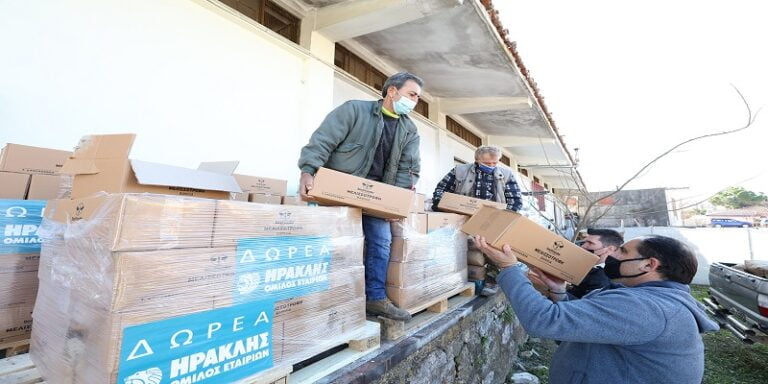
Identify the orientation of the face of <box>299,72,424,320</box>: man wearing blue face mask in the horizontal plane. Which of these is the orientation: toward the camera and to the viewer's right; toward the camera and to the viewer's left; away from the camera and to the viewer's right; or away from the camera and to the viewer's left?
toward the camera and to the viewer's right

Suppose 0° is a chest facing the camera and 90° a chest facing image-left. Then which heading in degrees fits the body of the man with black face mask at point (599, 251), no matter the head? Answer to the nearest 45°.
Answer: approximately 90°

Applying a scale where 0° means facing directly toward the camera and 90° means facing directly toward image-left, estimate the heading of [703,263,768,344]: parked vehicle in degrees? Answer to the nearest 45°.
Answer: approximately 225°

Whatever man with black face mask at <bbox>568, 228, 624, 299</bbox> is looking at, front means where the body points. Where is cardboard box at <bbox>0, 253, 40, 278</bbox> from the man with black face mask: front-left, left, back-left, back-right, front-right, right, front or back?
front-left

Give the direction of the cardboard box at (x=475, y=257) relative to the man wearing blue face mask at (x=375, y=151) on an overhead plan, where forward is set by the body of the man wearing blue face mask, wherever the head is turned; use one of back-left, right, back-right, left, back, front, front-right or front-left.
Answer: left

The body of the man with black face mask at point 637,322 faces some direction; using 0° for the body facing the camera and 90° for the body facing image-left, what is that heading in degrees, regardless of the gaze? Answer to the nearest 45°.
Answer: approximately 90°

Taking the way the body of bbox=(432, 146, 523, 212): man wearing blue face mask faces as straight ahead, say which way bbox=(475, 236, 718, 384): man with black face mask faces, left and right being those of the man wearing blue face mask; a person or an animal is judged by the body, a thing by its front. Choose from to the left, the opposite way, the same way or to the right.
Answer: to the right

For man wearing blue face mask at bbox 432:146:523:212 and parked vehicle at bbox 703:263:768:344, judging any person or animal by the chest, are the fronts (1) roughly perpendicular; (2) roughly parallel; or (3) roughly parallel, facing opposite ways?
roughly perpendicular

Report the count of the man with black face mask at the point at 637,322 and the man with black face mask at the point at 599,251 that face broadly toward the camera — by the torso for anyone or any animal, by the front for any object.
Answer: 0

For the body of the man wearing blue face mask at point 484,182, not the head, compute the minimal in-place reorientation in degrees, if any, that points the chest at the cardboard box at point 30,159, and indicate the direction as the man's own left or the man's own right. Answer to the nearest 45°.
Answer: approximately 45° to the man's own right
